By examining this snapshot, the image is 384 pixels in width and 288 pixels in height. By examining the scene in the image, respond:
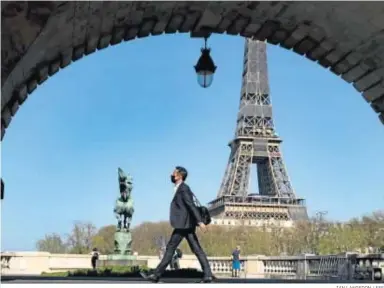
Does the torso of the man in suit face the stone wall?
no
